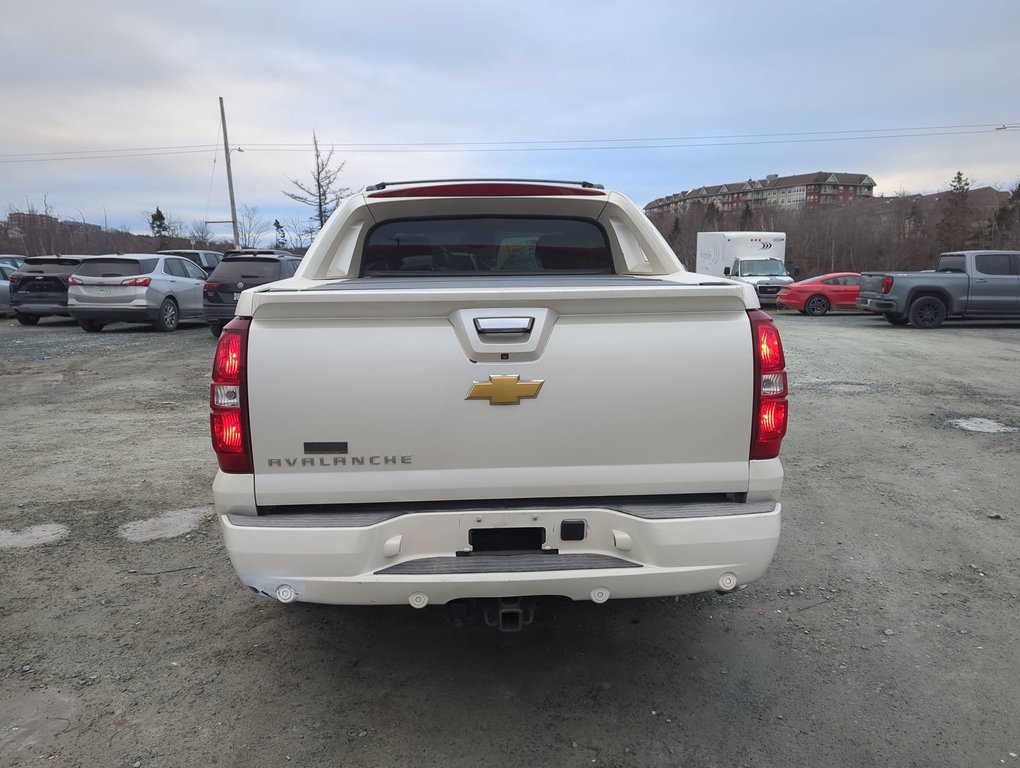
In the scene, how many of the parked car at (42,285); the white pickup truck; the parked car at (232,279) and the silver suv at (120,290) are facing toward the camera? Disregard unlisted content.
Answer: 0

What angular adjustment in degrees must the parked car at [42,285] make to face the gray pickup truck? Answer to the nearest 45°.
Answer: approximately 90° to its right

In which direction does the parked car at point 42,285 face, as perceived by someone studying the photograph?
facing away from the viewer and to the right of the viewer

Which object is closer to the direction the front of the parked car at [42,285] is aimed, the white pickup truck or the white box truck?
the white box truck

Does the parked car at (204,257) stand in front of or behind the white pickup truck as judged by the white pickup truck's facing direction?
in front

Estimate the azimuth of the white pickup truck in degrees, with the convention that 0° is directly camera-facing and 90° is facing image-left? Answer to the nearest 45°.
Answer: approximately 180°

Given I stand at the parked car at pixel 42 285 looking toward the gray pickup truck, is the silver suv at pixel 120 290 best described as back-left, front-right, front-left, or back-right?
front-right

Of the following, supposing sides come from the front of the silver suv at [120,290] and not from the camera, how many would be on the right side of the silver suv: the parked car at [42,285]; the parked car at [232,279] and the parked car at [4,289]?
1

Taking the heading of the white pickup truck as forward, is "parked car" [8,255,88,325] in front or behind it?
in front

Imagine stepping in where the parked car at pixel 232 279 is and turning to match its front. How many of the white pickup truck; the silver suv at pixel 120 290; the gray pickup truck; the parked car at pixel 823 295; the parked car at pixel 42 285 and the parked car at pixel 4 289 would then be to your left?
3

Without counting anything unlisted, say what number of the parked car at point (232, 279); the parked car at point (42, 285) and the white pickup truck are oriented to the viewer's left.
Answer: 0

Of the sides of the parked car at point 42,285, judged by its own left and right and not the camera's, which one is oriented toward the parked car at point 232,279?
right

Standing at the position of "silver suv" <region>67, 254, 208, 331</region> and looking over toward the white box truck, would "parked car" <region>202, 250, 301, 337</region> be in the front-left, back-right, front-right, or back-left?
front-right

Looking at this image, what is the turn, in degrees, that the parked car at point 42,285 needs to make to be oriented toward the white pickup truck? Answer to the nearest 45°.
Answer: approximately 135° to its right
